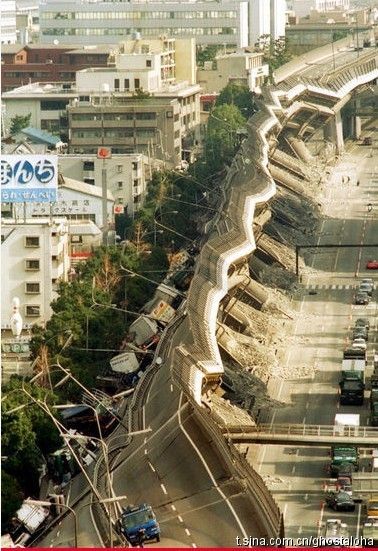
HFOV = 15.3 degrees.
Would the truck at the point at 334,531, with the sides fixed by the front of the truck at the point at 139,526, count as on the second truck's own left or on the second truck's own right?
on the second truck's own left

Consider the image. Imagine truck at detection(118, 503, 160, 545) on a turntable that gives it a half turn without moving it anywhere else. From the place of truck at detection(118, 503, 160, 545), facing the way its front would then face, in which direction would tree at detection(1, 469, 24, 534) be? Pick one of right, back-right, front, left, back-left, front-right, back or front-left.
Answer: front-left

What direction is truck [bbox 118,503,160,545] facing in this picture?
toward the camera

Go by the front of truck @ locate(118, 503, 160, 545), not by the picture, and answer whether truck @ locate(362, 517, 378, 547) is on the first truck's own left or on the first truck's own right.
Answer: on the first truck's own left
